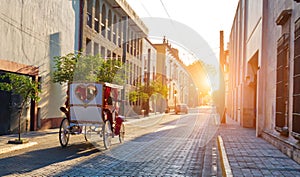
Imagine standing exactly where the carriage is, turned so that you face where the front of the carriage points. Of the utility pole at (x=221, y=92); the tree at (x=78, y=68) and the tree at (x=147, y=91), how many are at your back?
0

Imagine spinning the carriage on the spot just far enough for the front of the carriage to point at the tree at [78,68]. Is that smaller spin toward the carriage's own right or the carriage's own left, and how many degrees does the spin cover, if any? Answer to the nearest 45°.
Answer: approximately 45° to the carriage's own left

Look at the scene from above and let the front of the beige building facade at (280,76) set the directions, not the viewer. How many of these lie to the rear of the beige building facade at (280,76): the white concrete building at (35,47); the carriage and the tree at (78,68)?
0

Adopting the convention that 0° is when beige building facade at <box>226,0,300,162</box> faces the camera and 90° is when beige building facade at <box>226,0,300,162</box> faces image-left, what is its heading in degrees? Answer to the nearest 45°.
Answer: approximately 90°

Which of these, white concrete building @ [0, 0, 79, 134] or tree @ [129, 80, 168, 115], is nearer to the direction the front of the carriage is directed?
the tree

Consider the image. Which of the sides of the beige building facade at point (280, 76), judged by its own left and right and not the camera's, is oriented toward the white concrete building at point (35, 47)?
front

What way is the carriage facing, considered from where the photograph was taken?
facing away from the viewer and to the right of the viewer

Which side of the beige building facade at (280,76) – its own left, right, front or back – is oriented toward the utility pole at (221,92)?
right

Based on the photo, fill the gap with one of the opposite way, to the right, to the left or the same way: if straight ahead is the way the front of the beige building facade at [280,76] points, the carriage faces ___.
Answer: to the right

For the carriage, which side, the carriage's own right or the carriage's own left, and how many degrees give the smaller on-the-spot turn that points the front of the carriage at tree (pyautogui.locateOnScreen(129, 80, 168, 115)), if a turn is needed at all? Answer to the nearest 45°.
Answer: approximately 45° to the carriage's own left

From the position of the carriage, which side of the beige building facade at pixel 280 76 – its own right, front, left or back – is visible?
front

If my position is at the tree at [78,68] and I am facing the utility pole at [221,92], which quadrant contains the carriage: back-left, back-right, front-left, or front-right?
back-right

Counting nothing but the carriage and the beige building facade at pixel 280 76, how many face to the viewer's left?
1

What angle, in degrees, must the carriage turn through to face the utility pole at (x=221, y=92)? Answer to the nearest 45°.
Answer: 0° — it already faces it
